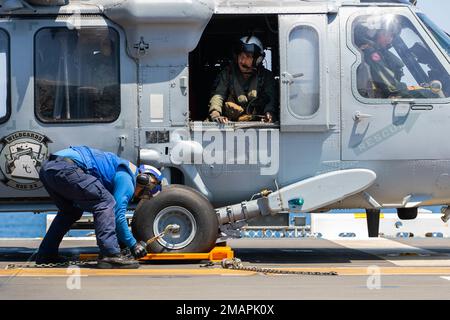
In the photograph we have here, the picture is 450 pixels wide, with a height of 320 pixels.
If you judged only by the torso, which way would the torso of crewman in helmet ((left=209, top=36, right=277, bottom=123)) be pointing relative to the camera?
toward the camera

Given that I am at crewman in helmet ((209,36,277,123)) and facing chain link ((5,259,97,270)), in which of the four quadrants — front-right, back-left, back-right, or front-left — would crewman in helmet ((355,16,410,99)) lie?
back-left

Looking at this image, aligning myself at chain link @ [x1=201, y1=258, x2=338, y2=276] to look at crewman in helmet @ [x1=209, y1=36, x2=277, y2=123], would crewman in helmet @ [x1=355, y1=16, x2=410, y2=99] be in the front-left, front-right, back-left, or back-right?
front-right

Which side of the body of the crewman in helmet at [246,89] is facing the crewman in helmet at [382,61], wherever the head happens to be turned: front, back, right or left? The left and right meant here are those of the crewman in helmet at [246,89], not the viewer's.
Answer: left
